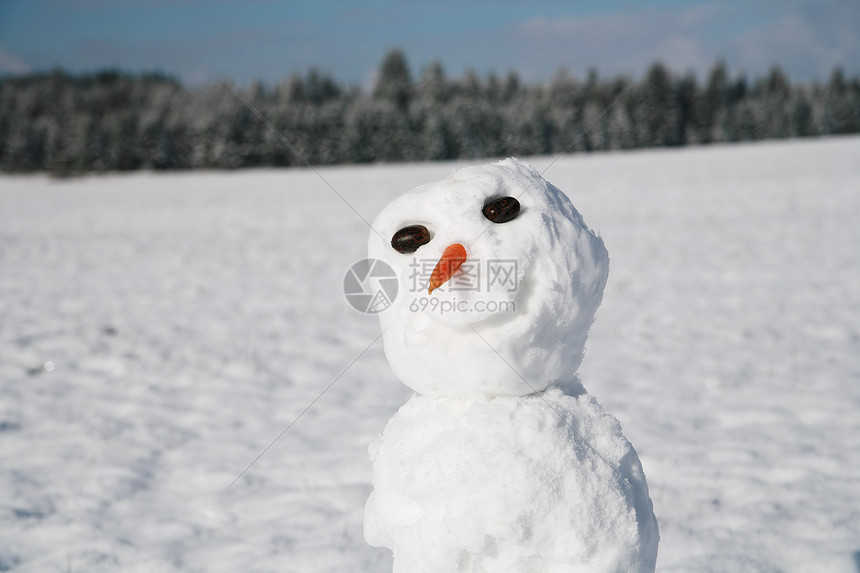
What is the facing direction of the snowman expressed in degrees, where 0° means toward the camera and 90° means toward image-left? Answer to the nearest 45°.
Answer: approximately 45°
